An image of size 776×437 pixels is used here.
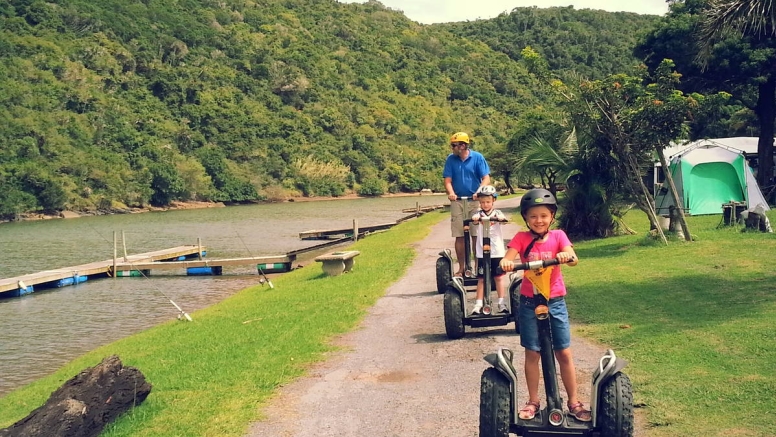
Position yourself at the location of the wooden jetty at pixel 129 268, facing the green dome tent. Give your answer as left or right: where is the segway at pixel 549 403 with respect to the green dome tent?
right

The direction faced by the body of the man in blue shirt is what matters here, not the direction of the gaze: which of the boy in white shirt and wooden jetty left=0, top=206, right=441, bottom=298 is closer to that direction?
the boy in white shirt

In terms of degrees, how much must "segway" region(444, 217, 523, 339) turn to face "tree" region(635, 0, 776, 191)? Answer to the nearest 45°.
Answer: approximately 135° to its left

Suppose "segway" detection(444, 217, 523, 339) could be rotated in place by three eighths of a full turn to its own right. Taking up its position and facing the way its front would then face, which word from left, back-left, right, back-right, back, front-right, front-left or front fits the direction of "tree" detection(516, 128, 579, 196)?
front-right

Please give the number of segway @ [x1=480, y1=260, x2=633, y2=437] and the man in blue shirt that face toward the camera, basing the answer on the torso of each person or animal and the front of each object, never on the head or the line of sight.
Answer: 2

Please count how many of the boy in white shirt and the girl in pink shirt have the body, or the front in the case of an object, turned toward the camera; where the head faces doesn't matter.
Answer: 2

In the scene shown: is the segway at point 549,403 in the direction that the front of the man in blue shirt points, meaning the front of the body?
yes

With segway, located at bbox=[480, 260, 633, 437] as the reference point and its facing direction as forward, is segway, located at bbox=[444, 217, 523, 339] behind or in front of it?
behind
